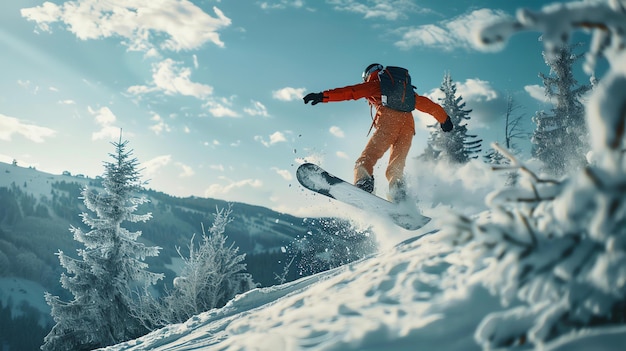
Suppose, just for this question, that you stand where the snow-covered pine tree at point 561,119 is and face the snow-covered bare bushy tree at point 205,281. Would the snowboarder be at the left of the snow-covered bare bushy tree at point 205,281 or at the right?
left

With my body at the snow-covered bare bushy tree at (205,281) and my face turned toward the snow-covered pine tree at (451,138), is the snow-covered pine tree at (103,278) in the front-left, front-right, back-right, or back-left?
back-left

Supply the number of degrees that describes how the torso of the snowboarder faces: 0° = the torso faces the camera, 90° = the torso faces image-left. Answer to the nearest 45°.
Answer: approximately 135°

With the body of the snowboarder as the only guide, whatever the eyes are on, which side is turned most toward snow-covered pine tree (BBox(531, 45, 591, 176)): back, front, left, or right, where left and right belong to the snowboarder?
right

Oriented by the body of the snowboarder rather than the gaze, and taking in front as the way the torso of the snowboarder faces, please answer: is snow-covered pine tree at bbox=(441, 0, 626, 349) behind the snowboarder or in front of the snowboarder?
behind

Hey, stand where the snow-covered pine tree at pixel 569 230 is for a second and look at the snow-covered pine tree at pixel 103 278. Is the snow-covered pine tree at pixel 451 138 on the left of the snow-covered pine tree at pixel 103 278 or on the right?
right

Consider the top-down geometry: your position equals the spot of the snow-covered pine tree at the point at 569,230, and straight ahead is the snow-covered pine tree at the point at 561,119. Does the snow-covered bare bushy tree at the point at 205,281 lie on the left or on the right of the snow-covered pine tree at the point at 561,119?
left

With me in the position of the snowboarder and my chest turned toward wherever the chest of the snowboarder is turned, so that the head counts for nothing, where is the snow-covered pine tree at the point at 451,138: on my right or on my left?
on my right
